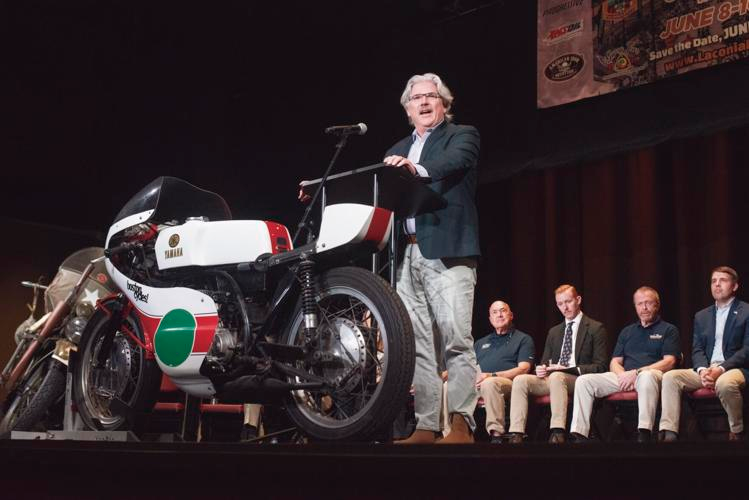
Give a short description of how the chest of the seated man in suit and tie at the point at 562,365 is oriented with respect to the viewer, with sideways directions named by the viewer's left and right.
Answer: facing the viewer and to the left of the viewer

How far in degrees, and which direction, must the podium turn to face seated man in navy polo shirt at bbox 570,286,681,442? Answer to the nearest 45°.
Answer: approximately 180°

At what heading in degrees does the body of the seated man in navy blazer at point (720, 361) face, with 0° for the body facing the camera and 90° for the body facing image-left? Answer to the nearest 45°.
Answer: approximately 45°

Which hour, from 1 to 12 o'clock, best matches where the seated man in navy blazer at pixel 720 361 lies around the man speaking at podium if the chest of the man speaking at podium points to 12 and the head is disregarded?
The seated man in navy blazer is roughly at 6 o'clock from the man speaking at podium.

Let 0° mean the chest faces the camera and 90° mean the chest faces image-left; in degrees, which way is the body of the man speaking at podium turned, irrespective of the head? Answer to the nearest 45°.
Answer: approximately 45°

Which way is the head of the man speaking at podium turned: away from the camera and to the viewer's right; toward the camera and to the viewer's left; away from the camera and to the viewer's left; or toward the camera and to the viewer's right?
toward the camera and to the viewer's left

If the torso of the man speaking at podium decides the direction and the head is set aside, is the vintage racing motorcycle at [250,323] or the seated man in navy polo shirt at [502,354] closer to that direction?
the vintage racing motorcycle

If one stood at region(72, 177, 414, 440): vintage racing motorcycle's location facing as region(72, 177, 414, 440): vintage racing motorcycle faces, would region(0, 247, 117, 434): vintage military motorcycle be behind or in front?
in front

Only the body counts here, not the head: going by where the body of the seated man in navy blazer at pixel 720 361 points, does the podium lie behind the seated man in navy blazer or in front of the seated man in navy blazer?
in front
